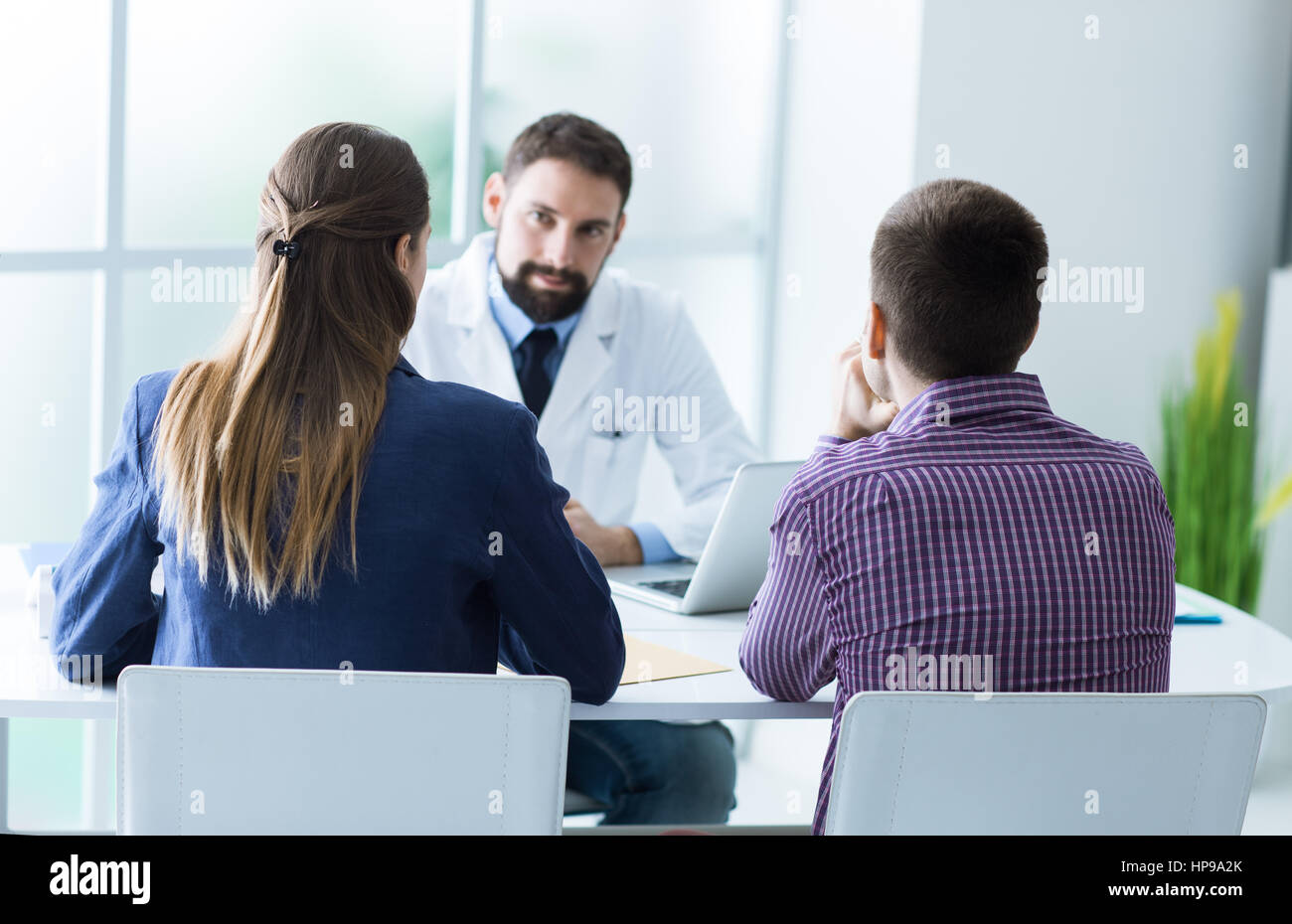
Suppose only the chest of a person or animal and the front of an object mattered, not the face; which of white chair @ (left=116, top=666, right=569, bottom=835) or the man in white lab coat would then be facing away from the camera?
the white chair

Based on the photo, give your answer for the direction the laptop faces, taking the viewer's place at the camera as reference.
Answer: facing away from the viewer and to the left of the viewer

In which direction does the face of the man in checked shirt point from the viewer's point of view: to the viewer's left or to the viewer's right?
to the viewer's left

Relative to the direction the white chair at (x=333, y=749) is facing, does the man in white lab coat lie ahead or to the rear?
ahead

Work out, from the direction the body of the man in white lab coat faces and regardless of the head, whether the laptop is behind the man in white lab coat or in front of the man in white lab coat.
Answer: in front

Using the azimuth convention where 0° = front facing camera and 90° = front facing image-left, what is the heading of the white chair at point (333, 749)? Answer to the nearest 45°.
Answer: approximately 180°

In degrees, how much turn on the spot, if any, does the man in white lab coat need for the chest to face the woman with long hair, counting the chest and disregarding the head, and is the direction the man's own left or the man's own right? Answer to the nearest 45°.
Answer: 0° — they already face them

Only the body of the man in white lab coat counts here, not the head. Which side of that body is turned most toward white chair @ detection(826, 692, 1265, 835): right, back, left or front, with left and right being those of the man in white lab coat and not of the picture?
front

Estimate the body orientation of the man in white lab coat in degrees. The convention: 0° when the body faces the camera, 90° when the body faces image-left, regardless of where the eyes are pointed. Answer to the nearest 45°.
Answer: approximately 0°

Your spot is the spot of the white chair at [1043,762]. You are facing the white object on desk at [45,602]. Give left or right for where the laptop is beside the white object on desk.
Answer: right

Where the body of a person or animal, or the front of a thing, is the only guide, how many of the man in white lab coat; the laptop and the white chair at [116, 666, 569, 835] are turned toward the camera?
1

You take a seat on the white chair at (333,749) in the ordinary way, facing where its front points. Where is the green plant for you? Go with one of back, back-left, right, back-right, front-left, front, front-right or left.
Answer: front-right
